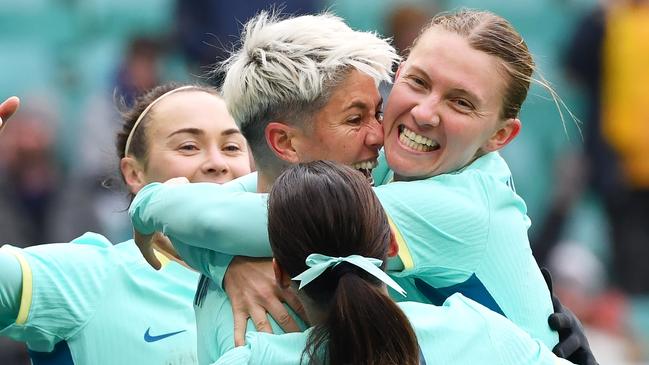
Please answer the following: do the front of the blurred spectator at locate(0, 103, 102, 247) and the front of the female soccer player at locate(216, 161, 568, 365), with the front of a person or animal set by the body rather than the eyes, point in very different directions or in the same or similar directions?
very different directions

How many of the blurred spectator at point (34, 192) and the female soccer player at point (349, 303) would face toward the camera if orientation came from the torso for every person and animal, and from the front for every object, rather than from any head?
1

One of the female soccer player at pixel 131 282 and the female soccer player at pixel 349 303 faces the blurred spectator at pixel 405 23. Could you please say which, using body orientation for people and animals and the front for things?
the female soccer player at pixel 349 303

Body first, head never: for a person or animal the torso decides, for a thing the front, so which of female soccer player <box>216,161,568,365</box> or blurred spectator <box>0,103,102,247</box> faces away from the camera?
the female soccer player

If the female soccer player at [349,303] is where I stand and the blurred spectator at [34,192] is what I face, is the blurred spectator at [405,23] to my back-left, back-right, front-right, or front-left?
front-right

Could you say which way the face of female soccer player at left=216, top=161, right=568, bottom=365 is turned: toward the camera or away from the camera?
away from the camera

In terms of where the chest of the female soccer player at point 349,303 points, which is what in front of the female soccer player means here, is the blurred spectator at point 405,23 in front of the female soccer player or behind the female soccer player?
in front

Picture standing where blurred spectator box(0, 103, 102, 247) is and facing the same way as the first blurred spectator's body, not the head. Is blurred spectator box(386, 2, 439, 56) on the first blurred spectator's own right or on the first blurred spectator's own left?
on the first blurred spectator's own left

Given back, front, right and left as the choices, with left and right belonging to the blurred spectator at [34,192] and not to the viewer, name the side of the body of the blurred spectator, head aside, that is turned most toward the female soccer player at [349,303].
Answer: front

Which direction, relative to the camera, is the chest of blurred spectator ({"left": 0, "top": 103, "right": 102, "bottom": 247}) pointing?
toward the camera

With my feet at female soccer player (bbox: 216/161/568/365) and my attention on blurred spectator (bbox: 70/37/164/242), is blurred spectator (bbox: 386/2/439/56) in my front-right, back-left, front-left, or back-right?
front-right

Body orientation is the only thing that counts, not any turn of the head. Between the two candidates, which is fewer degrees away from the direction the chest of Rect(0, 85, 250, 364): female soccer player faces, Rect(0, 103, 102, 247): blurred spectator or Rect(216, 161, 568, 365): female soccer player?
the female soccer player

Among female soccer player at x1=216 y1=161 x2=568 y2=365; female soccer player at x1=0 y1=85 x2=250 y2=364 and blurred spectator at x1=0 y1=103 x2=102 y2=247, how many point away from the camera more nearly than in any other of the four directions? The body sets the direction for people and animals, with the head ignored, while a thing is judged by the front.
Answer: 1

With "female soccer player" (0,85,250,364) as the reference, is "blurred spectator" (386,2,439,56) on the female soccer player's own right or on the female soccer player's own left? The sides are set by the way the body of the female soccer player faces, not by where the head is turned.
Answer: on the female soccer player's own left

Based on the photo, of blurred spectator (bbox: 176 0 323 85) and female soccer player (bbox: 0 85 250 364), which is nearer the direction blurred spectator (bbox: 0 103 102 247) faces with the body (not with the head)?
the female soccer player

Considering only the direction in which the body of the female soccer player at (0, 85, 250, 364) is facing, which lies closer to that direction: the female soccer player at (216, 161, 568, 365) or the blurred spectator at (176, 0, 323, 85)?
the female soccer player

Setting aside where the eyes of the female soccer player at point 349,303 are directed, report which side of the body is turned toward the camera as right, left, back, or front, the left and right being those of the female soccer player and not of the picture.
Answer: back

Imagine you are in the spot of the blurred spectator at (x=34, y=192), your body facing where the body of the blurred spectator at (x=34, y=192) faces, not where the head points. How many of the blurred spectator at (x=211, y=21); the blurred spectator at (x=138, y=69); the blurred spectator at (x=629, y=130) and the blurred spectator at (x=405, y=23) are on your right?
0

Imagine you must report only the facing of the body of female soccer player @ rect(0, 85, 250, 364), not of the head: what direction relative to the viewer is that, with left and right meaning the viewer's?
facing the viewer and to the right of the viewer
